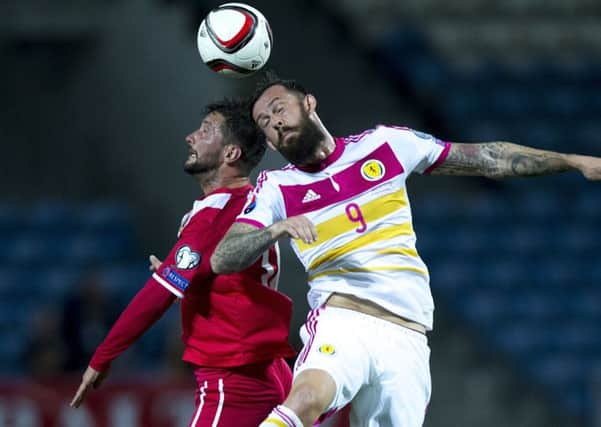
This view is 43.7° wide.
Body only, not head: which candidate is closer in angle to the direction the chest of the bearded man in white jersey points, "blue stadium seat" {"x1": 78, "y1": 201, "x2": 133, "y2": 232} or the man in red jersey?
the man in red jersey

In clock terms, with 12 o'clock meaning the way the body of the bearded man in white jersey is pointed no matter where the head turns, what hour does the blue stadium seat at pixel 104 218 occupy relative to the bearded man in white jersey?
The blue stadium seat is roughly at 5 o'clock from the bearded man in white jersey.

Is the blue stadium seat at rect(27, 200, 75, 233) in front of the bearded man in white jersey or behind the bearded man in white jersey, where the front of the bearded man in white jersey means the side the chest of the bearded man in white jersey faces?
behind

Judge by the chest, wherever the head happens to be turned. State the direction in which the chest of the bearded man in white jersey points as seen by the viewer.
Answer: toward the camera

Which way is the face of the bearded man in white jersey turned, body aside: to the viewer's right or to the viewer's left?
to the viewer's left

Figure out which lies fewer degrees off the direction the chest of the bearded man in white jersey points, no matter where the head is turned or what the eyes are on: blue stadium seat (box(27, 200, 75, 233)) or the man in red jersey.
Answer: the man in red jersey
